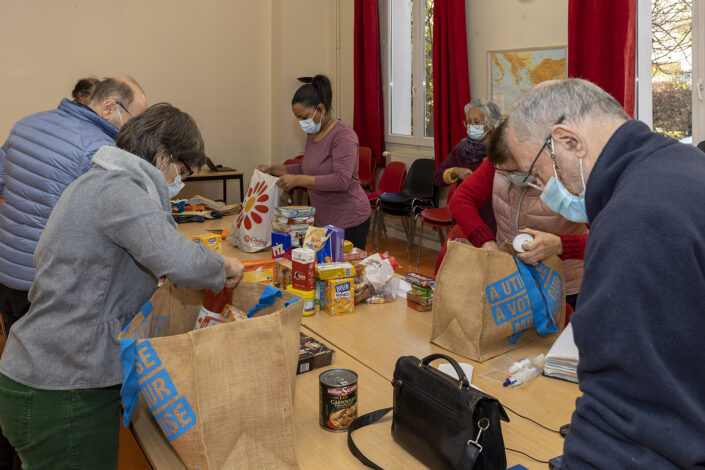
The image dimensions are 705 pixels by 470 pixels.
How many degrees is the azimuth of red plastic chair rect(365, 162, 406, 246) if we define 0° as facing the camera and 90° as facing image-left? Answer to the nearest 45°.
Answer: approximately 45°

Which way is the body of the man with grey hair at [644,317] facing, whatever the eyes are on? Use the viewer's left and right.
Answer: facing to the left of the viewer

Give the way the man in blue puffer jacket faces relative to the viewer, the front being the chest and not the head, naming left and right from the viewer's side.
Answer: facing away from the viewer and to the right of the viewer

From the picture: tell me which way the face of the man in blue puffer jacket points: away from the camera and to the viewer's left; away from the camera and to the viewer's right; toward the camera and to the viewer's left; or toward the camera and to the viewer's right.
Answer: away from the camera and to the viewer's right

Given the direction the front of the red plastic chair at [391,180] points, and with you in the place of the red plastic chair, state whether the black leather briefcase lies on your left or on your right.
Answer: on your left

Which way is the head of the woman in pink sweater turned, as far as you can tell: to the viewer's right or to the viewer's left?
to the viewer's left

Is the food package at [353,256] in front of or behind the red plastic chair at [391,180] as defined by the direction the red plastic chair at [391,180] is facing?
in front

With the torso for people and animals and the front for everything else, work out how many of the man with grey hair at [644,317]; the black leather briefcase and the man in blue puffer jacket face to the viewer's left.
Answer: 1

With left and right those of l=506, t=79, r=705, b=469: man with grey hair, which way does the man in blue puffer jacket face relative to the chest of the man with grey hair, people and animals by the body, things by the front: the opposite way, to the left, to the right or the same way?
to the right

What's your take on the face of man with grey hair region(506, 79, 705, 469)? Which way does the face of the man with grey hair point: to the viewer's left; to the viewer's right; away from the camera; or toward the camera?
to the viewer's left

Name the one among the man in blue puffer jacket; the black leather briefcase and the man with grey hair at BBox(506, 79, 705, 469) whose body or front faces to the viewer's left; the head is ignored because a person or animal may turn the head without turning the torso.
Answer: the man with grey hair
